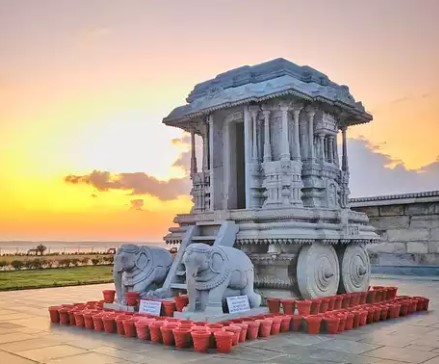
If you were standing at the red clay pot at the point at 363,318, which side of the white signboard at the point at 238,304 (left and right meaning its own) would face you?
left

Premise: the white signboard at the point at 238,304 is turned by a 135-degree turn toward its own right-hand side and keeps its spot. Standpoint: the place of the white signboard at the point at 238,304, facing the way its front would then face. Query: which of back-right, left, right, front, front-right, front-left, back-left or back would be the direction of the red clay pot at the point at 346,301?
right

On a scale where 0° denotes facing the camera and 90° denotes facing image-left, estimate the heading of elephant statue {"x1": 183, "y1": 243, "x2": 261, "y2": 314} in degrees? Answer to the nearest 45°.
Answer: approximately 45°

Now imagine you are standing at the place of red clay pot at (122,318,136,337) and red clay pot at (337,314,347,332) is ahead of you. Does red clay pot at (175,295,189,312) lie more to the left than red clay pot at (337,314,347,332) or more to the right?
left

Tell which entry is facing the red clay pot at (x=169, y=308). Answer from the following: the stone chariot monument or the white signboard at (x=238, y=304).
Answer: the stone chariot monument

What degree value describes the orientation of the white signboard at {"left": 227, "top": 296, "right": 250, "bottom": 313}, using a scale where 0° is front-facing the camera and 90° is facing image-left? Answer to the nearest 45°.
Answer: approximately 0°

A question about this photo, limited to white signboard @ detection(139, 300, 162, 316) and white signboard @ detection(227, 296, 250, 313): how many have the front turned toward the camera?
2

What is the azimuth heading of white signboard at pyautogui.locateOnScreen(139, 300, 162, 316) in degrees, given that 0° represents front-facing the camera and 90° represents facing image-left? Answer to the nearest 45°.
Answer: approximately 0°
